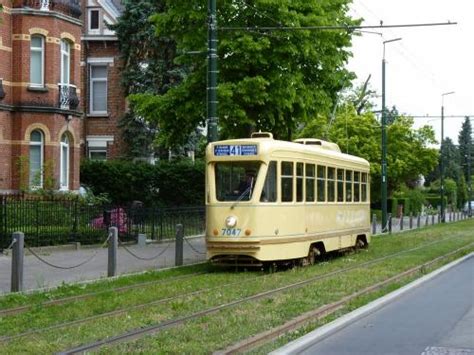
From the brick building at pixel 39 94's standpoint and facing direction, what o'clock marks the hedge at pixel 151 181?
The hedge is roughly at 9 o'clock from the brick building.

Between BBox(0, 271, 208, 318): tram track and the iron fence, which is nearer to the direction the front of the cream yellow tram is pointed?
the tram track

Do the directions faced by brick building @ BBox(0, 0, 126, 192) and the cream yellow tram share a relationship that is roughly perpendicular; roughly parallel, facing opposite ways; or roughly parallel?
roughly perpendicular

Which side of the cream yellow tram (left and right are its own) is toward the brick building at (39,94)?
right

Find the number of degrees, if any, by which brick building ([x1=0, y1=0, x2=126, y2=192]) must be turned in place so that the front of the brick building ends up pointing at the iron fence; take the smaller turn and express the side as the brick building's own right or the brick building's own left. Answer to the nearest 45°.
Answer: approximately 45° to the brick building's own right

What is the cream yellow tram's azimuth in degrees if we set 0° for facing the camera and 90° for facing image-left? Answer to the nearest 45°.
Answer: approximately 45°

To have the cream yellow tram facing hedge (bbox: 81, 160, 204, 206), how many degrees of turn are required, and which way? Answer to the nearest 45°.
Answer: approximately 135° to its right

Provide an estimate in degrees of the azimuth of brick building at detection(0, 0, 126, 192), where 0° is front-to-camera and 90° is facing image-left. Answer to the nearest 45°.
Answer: approximately 315°

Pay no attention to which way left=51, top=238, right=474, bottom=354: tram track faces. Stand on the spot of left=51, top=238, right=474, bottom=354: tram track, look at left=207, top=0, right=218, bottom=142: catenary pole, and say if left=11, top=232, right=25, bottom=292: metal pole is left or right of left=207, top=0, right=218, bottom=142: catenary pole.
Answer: left

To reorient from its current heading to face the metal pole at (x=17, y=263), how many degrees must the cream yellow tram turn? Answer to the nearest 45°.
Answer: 0° — it already faces it
